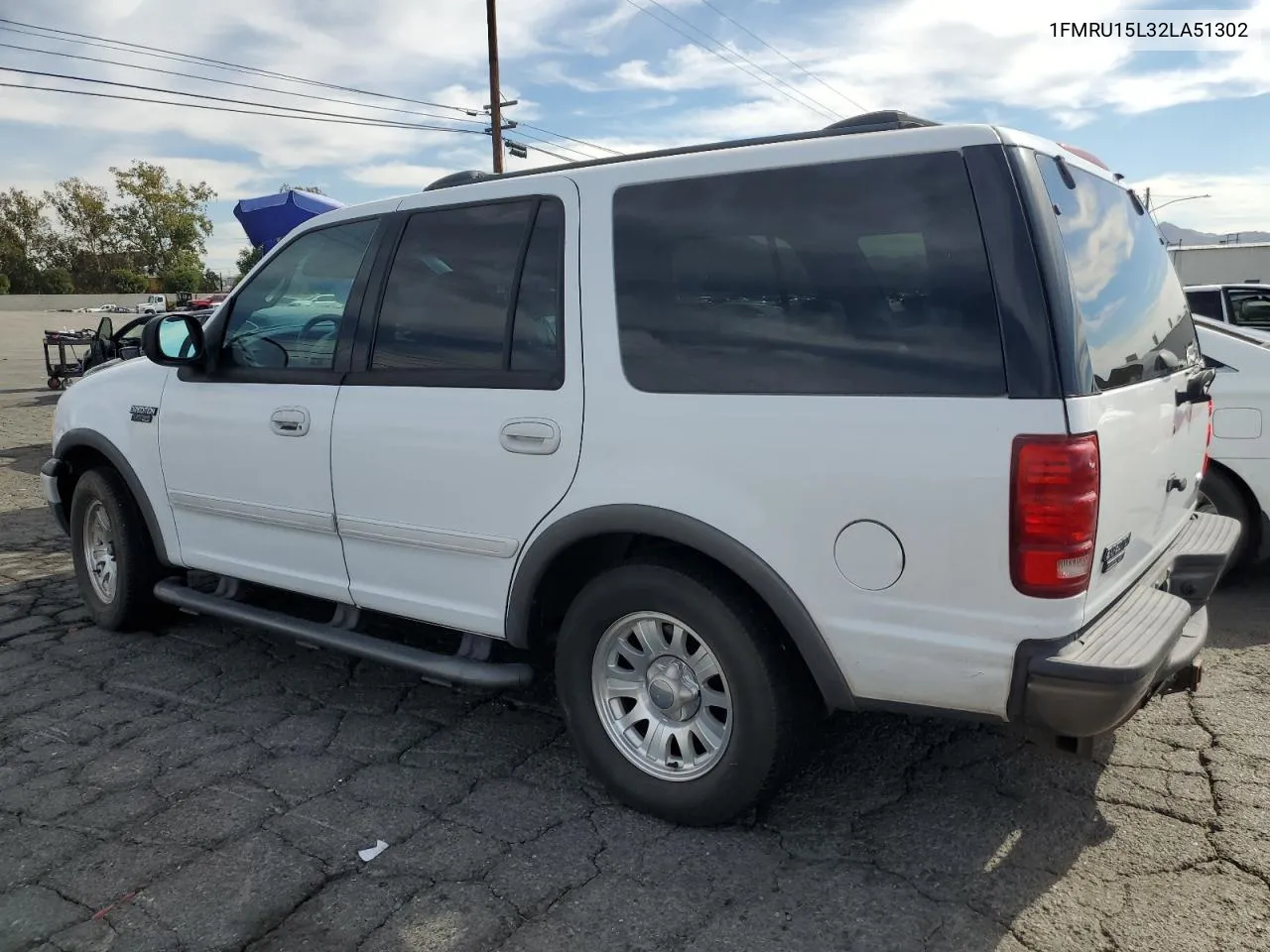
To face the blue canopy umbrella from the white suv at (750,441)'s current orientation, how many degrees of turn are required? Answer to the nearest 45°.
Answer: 0° — it already faces it

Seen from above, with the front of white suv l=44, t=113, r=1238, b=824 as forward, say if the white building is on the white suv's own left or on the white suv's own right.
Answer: on the white suv's own right

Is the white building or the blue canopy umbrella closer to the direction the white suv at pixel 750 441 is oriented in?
the blue canopy umbrella

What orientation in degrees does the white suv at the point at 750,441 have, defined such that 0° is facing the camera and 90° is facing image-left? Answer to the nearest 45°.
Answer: approximately 135°
